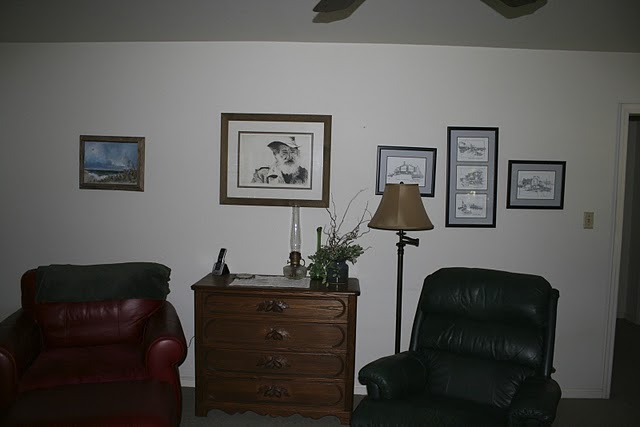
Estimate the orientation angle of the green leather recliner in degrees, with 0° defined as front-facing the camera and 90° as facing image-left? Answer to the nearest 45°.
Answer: approximately 45°

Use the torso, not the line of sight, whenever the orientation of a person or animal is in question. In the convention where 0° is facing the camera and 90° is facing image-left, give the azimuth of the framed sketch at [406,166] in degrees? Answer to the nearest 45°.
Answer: approximately 0°

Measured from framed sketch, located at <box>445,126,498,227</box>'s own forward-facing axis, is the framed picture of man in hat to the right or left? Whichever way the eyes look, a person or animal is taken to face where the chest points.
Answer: on its right

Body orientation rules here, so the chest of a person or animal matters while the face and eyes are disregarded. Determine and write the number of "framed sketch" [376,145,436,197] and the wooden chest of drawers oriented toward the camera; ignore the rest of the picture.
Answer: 2

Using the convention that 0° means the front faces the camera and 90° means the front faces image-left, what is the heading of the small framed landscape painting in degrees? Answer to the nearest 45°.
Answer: approximately 0°

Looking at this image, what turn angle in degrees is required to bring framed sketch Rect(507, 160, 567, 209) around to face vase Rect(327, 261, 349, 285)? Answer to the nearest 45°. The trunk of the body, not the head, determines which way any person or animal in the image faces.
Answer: approximately 45° to its right

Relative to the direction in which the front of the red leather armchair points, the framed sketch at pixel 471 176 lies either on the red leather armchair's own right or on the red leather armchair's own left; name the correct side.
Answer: on the red leather armchair's own left

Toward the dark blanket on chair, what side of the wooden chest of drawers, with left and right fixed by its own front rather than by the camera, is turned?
right

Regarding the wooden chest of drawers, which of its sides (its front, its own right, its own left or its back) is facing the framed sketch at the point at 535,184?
left

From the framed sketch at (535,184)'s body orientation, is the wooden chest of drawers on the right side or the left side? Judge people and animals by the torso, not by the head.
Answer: on its right

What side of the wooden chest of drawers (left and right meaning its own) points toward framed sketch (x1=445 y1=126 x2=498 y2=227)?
left
